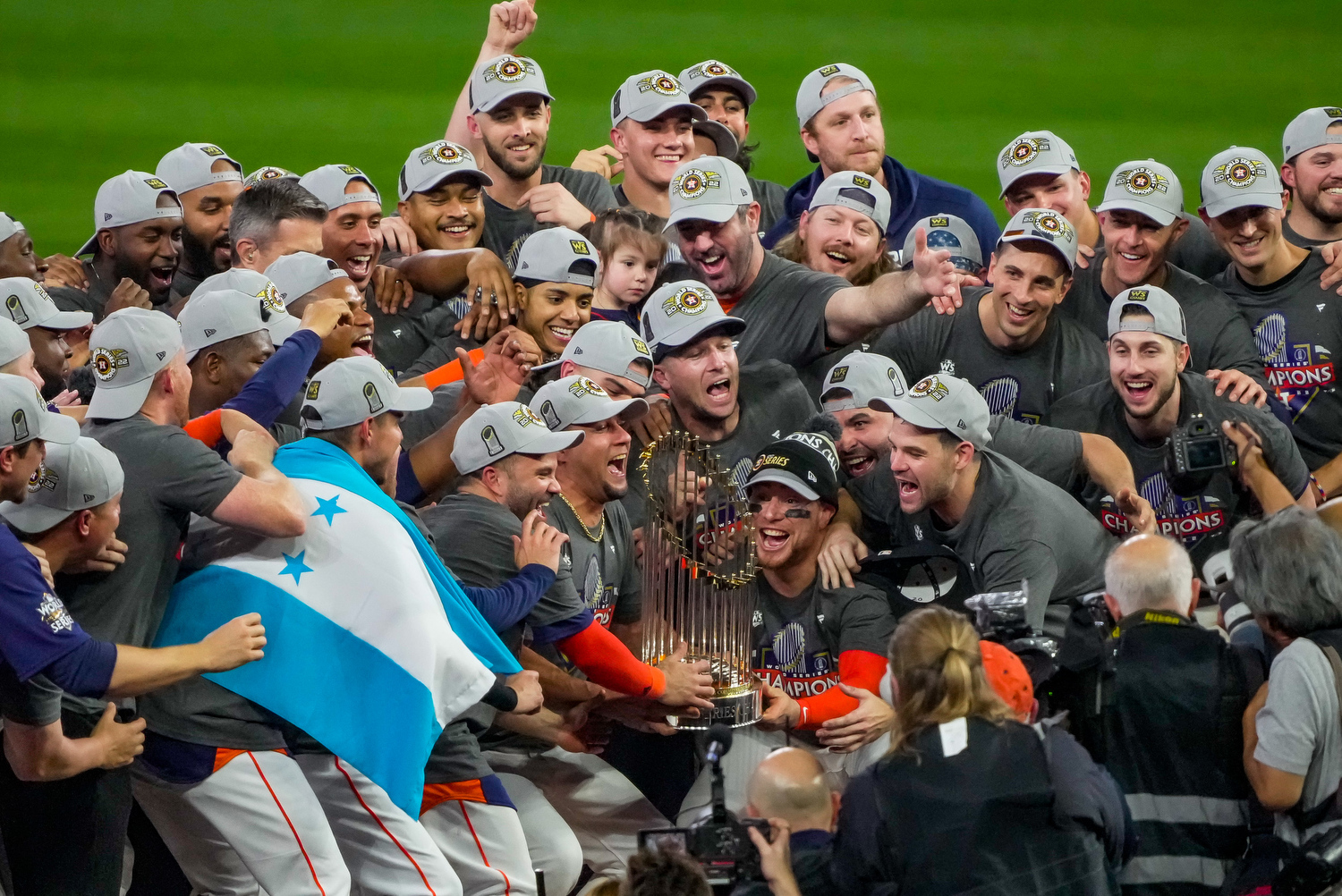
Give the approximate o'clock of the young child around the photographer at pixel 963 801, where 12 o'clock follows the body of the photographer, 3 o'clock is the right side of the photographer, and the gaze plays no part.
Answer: The young child is roughly at 11 o'clock from the photographer.

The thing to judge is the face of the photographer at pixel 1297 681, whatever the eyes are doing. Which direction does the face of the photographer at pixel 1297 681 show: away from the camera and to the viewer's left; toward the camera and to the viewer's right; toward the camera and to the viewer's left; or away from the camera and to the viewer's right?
away from the camera and to the viewer's left

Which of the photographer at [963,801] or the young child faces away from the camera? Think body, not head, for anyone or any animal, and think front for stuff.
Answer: the photographer

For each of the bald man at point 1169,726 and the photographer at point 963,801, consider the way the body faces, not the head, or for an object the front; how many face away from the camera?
2

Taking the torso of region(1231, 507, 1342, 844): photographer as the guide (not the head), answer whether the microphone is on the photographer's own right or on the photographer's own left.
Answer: on the photographer's own left

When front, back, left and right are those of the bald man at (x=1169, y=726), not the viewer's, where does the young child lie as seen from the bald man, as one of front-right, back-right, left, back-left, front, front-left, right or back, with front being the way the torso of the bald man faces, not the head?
front-left

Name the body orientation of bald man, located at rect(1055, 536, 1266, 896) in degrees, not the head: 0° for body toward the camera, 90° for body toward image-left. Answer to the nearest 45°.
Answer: approximately 180°

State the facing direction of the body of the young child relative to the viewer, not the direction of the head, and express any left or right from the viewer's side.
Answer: facing the viewer and to the right of the viewer

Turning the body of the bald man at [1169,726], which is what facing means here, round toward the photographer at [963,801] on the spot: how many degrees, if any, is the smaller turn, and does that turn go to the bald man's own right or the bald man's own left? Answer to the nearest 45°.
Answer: approximately 135° to the bald man's own left

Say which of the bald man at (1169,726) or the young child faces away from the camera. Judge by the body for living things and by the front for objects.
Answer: the bald man

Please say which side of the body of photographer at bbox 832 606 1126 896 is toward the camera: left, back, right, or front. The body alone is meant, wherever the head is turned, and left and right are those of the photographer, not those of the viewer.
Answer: back

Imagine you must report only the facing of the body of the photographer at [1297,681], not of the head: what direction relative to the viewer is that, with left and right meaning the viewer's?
facing away from the viewer and to the left of the viewer

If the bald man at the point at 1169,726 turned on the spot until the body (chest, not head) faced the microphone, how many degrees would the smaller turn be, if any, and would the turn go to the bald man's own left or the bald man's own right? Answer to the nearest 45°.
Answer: approximately 135° to the bald man's own left
